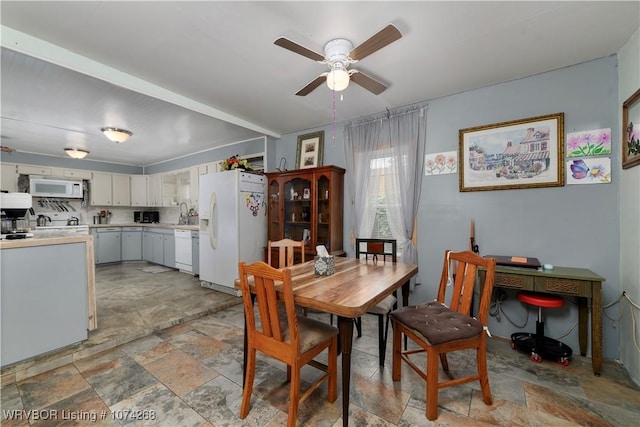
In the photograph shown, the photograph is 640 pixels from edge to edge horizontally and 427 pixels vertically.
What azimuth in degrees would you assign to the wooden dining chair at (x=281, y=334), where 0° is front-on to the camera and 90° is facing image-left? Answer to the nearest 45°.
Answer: approximately 225°

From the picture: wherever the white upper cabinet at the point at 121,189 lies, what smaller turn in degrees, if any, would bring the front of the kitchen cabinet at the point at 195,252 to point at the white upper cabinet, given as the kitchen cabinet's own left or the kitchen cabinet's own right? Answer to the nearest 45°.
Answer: approximately 90° to the kitchen cabinet's own right

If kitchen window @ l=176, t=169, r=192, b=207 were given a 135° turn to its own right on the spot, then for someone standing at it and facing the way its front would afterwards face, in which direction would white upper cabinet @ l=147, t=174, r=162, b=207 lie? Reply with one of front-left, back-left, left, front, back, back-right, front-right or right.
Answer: front-left

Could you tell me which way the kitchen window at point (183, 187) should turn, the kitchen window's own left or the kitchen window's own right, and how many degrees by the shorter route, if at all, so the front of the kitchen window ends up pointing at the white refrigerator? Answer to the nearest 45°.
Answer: approximately 45° to the kitchen window's own left

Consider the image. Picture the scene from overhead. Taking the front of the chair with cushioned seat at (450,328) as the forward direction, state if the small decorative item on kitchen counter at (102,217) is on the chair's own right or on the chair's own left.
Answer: on the chair's own right

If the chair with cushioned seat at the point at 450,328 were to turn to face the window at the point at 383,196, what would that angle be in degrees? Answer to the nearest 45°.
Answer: approximately 90° to its right

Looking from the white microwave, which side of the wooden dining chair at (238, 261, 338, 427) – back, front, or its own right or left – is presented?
left

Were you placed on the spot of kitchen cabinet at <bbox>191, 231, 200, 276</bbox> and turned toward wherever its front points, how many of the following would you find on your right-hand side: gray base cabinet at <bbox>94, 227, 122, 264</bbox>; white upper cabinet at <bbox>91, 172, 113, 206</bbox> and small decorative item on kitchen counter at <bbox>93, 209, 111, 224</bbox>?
3

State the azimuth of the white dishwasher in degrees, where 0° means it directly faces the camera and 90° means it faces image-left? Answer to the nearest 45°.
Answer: approximately 45°

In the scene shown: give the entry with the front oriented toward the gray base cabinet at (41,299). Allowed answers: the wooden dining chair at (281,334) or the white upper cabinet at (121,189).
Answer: the white upper cabinet

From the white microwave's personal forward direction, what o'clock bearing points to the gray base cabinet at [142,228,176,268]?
The gray base cabinet is roughly at 10 o'clock from the white microwave.

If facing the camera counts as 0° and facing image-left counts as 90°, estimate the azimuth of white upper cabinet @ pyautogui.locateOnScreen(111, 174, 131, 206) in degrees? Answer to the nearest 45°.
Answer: approximately 0°

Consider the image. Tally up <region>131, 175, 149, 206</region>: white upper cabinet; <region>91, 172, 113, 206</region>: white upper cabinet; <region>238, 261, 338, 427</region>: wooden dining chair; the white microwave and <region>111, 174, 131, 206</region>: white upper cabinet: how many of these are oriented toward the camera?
4
